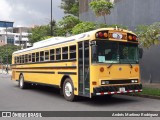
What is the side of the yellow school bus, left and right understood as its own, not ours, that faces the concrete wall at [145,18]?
left

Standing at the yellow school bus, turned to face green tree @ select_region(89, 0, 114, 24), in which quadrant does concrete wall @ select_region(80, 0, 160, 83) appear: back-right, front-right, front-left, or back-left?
front-right

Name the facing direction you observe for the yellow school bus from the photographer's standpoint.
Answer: facing the viewer and to the right of the viewer

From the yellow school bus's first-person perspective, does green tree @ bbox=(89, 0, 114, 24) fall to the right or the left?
on its left

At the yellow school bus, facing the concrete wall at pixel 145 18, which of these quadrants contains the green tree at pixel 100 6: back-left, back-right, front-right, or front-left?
front-left
